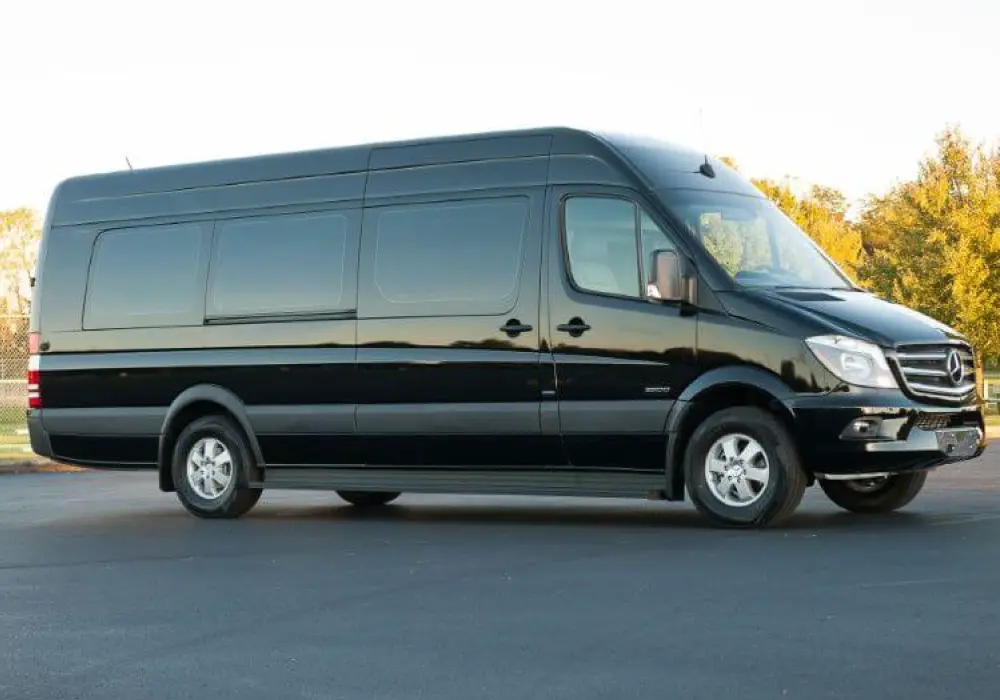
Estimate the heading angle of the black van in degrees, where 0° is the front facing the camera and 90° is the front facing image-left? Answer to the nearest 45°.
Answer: approximately 315°

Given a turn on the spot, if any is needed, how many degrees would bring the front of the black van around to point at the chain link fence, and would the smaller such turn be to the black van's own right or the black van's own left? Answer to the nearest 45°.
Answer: approximately 180°
